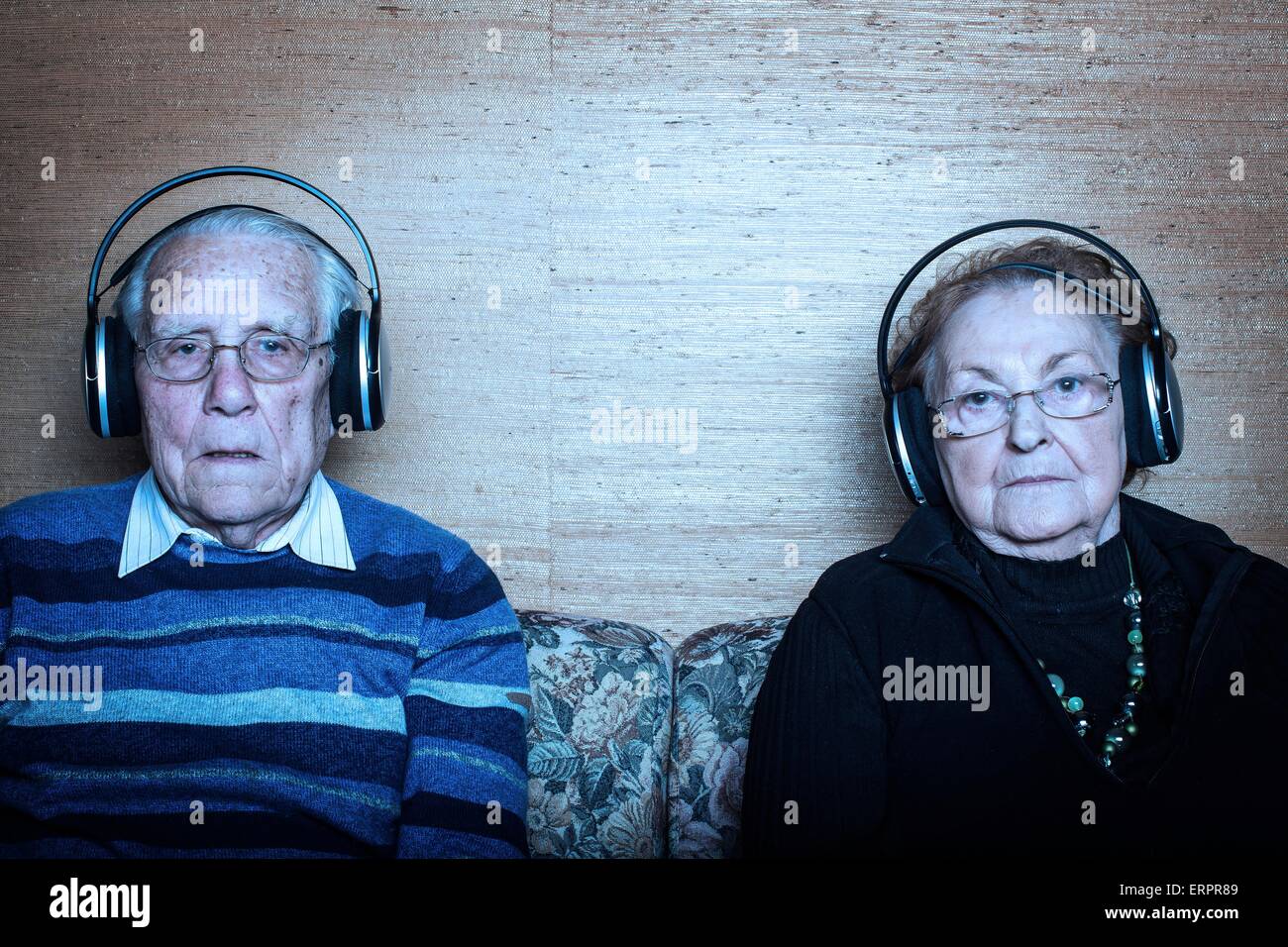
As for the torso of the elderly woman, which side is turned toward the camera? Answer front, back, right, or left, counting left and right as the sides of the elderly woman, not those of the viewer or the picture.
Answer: front

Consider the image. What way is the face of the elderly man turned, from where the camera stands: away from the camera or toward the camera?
toward the camera

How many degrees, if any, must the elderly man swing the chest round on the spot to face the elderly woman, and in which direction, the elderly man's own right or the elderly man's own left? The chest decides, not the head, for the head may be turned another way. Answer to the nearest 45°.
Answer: approximately 90° to the elderly man's own left

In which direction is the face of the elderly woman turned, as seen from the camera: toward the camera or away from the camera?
toward the camera

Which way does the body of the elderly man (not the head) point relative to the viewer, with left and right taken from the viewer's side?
facing the viewer

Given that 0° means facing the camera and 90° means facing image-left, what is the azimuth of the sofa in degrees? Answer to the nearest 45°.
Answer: approximately 0°

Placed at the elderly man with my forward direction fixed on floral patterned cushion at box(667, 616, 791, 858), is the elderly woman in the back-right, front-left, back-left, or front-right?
front-right
